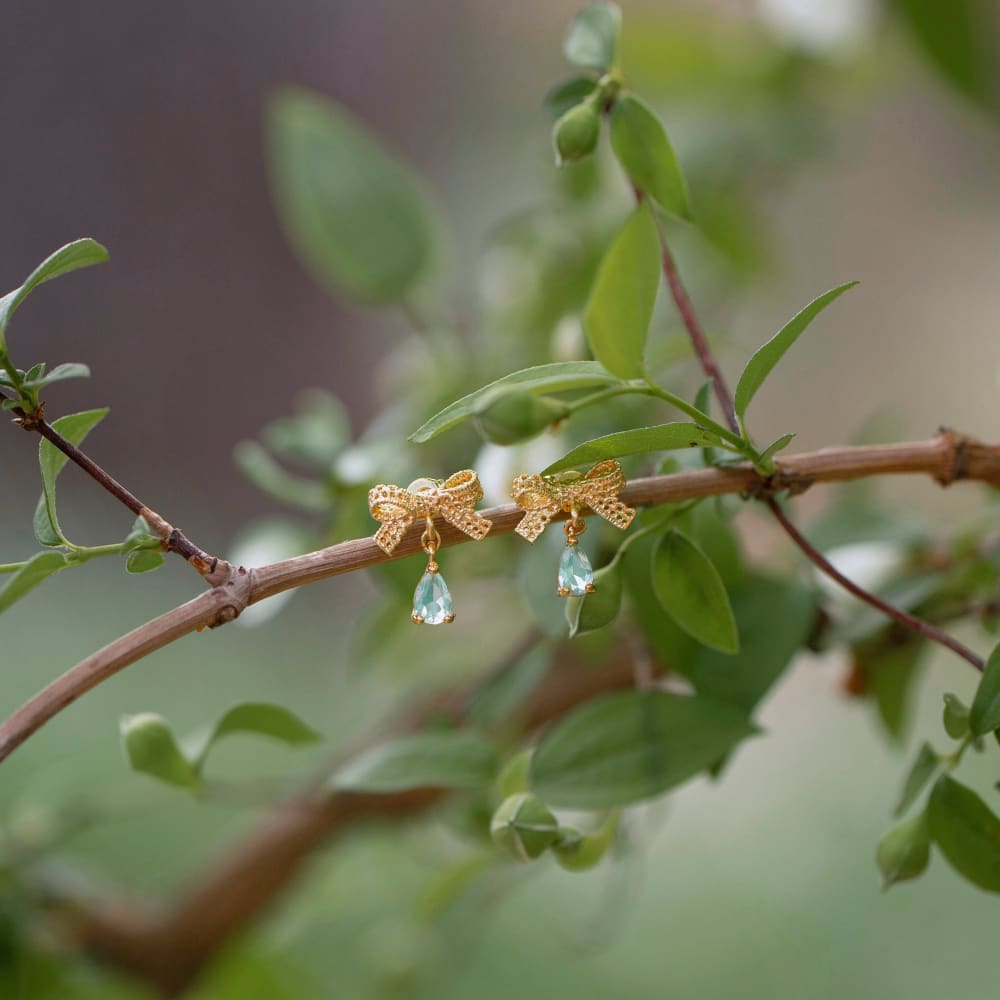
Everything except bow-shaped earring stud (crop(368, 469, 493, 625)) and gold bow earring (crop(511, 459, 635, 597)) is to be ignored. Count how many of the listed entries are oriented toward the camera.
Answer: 2

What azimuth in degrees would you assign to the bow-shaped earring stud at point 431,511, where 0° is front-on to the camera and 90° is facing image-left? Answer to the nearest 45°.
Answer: approximately 0°
